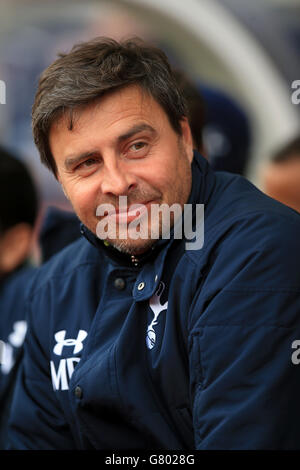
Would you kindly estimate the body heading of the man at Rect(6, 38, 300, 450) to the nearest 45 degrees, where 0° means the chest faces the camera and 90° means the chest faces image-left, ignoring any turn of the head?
approximately 45°

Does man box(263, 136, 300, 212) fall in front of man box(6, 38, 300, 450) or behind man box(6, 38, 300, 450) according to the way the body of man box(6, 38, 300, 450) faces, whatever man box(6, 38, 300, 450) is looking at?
behind

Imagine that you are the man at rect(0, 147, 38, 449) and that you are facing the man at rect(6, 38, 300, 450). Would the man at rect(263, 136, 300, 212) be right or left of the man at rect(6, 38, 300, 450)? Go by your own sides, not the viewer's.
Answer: left

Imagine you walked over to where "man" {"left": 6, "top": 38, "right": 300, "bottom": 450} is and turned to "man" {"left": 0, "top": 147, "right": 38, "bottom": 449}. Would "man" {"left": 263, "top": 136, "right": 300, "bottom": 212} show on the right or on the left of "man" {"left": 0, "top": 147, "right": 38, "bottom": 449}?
right

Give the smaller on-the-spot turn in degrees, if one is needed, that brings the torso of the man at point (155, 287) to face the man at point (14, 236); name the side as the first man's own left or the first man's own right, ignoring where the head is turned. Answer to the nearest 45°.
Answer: approximately 90° to the first man's own right
